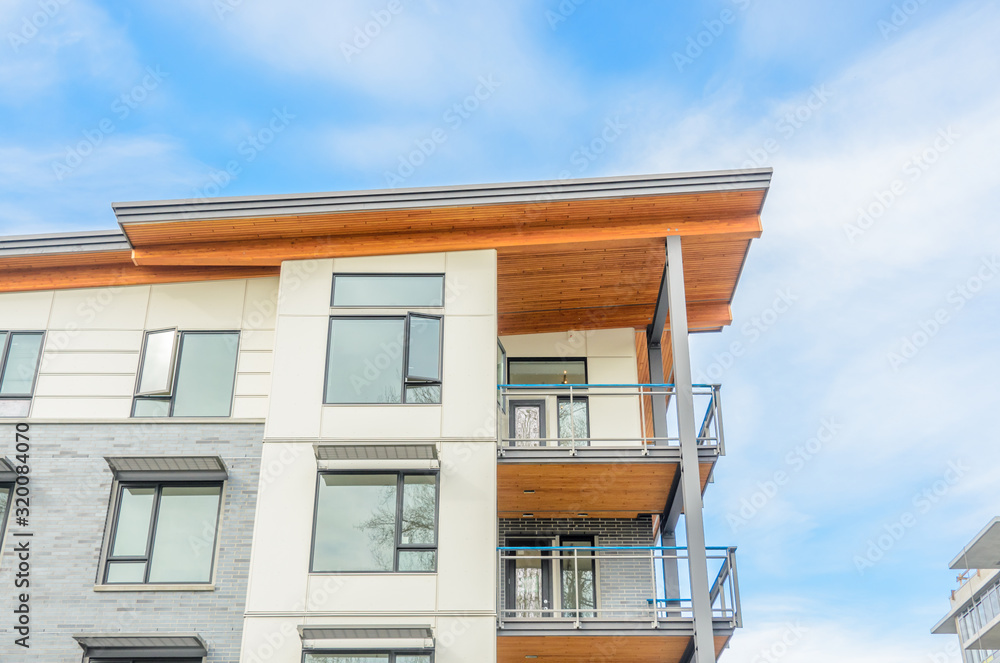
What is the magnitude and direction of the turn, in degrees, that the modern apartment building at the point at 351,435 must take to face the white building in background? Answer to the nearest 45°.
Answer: approximately 135° to its left

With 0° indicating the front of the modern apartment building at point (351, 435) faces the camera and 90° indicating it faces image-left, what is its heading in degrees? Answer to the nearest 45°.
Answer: approximately 0°
